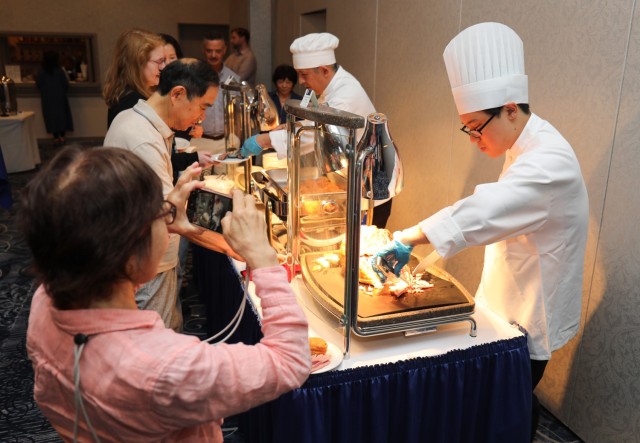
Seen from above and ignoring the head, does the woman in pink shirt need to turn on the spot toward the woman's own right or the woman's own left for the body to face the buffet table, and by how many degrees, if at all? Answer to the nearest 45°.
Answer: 0° — they already face it

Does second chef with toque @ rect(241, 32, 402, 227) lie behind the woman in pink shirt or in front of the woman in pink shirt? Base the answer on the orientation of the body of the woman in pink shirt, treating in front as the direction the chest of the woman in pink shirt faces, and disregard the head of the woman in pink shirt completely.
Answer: in front

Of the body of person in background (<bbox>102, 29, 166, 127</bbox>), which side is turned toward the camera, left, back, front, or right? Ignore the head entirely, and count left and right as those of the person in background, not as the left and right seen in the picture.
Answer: right

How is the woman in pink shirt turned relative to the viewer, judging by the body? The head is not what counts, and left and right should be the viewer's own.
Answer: facing away from the viewer and to the right of the viewer

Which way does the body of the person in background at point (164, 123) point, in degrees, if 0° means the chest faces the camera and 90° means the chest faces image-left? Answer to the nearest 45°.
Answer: approximately 270°

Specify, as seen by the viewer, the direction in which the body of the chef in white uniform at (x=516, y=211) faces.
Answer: to the viewer's left

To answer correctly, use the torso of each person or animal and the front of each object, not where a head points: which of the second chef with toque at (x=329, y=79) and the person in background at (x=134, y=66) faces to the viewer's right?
the person in background

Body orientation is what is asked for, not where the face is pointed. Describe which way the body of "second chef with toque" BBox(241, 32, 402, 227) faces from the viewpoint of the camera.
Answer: to the viewer's left

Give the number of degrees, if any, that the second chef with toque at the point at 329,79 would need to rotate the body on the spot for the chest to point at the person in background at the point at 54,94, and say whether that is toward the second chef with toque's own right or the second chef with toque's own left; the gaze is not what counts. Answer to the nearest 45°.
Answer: approximately 45° to the second chef with toque's own right

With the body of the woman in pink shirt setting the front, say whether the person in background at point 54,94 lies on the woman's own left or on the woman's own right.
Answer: on the woman's own left

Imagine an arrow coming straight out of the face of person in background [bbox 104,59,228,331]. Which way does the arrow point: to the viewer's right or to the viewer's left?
to the viewer's right

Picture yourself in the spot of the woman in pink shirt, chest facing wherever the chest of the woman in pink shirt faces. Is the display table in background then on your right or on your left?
on your left

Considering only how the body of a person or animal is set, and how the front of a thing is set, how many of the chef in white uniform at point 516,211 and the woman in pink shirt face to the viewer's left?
1
